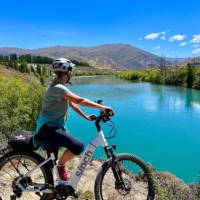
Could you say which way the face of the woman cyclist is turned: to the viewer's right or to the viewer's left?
to the viewer's right

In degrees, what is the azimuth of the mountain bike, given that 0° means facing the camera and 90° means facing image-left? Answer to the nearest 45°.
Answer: approximately 270°
